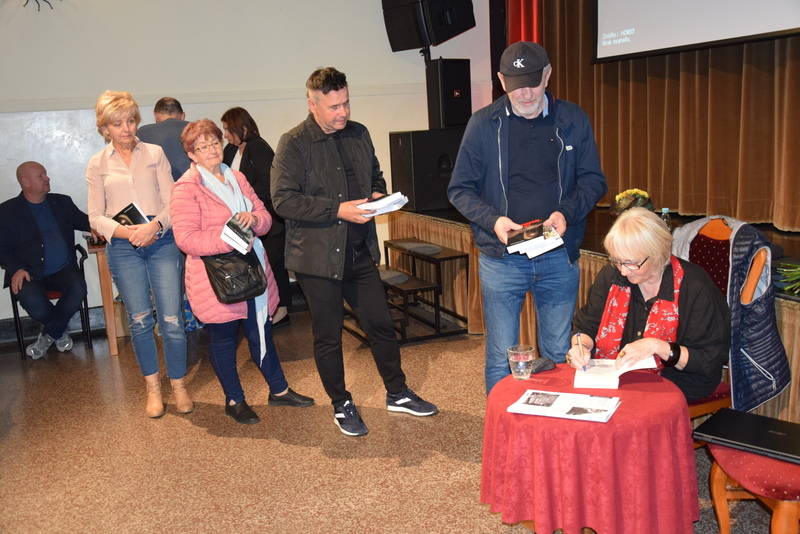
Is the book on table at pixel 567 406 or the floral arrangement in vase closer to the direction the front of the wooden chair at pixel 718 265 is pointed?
the book on table

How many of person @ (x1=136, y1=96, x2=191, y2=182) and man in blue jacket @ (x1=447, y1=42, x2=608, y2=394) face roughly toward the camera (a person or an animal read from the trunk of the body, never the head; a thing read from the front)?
1

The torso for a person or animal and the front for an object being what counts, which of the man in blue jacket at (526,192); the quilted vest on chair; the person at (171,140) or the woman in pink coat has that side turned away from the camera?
the person

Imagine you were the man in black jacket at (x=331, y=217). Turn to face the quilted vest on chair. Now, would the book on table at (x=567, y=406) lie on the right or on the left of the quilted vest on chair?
right

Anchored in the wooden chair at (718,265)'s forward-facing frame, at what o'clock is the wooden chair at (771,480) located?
the wooden chair at (771,480) is roughly at 10 o'clock from the wooden chair at (718,265).

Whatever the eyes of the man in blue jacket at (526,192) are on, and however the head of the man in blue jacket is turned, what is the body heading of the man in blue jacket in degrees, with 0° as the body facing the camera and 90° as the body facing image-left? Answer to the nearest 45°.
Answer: approximately 0°

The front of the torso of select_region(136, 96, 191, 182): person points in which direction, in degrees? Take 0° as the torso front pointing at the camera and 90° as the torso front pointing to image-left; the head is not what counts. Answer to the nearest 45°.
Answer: approximately 180°

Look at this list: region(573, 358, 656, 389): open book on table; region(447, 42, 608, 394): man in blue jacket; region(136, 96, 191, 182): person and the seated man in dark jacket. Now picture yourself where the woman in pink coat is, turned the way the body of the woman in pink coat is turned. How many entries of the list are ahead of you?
2
